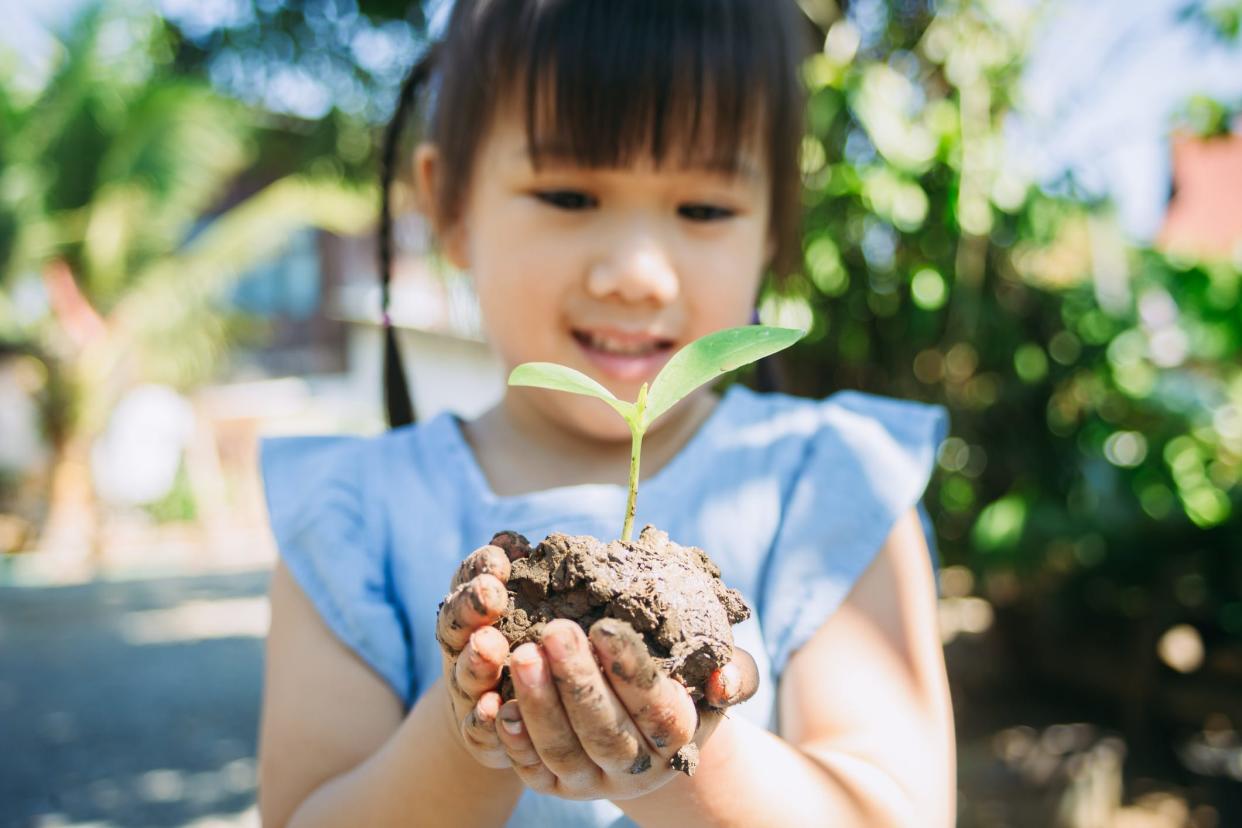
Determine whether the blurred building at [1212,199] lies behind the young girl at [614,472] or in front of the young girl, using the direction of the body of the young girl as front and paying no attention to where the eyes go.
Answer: behind

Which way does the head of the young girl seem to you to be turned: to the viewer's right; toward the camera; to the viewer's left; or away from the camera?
toward the camera

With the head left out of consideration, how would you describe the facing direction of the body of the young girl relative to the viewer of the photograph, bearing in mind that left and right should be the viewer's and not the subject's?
facing the viewer
